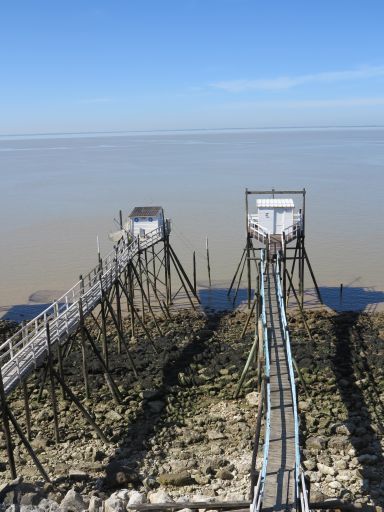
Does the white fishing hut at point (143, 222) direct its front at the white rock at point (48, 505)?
yes

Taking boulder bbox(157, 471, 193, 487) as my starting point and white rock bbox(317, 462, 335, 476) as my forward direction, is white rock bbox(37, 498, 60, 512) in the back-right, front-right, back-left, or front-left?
back-right

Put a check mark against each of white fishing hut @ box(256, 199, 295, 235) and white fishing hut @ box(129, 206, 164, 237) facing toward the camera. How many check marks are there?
2

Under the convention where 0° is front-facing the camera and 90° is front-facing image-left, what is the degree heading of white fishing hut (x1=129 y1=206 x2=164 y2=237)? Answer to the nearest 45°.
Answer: approximately 0°

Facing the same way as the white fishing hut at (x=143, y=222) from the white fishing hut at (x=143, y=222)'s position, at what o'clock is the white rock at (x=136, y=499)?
The white rock is roughly at 12 o'clock from the white fishing hut.

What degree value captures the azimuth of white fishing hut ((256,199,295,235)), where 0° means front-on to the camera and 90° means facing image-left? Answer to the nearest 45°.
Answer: approximately 0°

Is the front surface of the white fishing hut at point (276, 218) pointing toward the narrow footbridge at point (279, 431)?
yes
